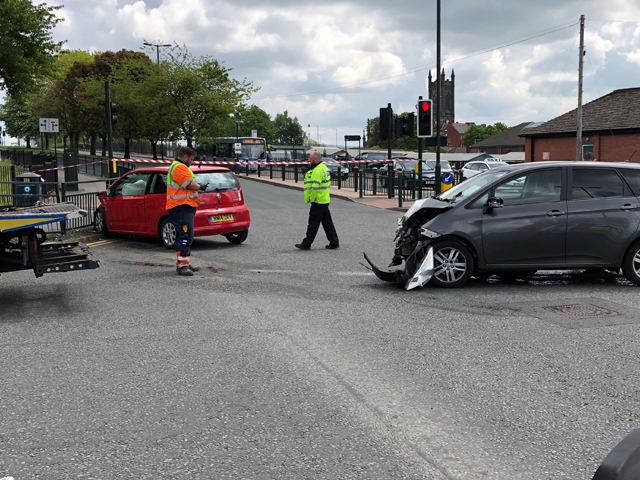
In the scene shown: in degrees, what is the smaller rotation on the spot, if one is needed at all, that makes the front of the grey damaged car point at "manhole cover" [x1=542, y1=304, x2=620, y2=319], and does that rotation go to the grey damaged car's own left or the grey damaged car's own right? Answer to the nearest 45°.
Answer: approximately 90° to the grey damaged car's own left

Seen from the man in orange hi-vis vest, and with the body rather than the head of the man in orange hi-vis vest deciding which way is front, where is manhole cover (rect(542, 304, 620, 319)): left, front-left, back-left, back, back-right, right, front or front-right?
front-right

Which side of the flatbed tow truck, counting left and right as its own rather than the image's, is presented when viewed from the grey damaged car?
back

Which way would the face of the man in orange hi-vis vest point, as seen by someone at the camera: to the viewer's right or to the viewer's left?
to the viewer's right

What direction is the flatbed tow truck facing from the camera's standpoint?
to the viewer's left

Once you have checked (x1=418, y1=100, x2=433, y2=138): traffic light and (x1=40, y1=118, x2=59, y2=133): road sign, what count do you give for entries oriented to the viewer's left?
0

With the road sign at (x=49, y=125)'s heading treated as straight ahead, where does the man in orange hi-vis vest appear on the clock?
The man in orange hi-vis vest is roughly at 12 o'clock from the road sign.

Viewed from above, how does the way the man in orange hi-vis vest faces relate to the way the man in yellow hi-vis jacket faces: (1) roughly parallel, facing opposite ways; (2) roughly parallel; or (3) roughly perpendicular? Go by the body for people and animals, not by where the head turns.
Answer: roughly parallel, facing opposite ways

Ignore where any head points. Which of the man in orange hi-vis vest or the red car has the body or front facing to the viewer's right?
the man in orange hi-vis vest

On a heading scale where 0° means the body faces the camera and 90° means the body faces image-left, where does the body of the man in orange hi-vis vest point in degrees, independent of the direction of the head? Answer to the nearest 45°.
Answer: approximately 270°

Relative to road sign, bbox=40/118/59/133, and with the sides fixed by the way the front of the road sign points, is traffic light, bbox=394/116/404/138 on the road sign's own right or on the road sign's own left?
on the road sign's own left

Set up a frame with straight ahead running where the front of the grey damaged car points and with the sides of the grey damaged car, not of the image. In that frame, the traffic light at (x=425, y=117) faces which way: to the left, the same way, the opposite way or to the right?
to the left

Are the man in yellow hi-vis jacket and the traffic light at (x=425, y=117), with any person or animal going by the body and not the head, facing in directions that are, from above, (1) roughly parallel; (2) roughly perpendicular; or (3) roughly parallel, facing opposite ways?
roughly perpendicular

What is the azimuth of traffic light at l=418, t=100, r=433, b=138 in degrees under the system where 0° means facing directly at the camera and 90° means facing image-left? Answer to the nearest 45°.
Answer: approximately 0°

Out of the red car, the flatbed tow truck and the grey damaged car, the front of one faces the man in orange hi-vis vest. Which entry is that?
the grey damaged car

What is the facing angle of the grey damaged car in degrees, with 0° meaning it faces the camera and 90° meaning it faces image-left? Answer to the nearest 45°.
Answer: approximately 90°
